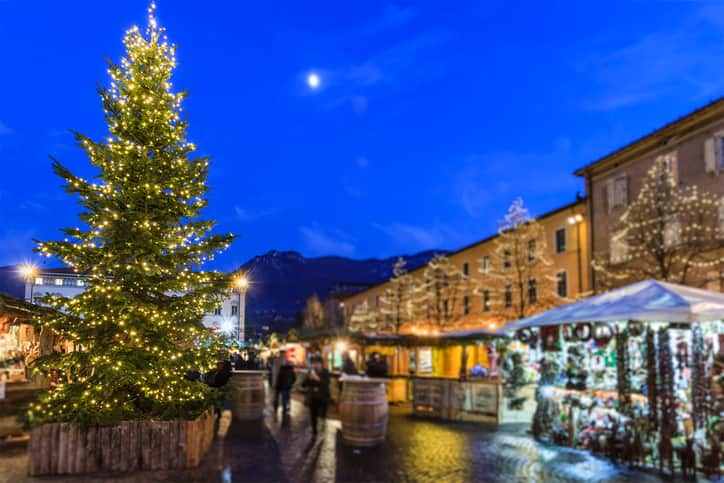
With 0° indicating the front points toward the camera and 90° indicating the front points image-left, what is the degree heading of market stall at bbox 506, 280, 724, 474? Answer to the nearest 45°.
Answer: approximately 45°

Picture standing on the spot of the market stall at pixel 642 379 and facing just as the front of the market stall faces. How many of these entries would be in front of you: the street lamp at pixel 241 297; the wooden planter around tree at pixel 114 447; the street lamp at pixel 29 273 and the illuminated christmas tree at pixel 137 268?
4

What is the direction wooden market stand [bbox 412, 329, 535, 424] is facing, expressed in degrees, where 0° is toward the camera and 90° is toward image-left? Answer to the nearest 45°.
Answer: approximately 45°

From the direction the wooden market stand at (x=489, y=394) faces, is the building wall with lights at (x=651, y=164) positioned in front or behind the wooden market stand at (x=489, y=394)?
behind

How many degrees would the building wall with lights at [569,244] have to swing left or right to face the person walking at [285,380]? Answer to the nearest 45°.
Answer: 0° — it already faces them

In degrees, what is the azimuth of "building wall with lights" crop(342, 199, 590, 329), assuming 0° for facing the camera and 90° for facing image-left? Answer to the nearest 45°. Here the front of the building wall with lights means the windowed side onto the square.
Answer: approximately 45°
